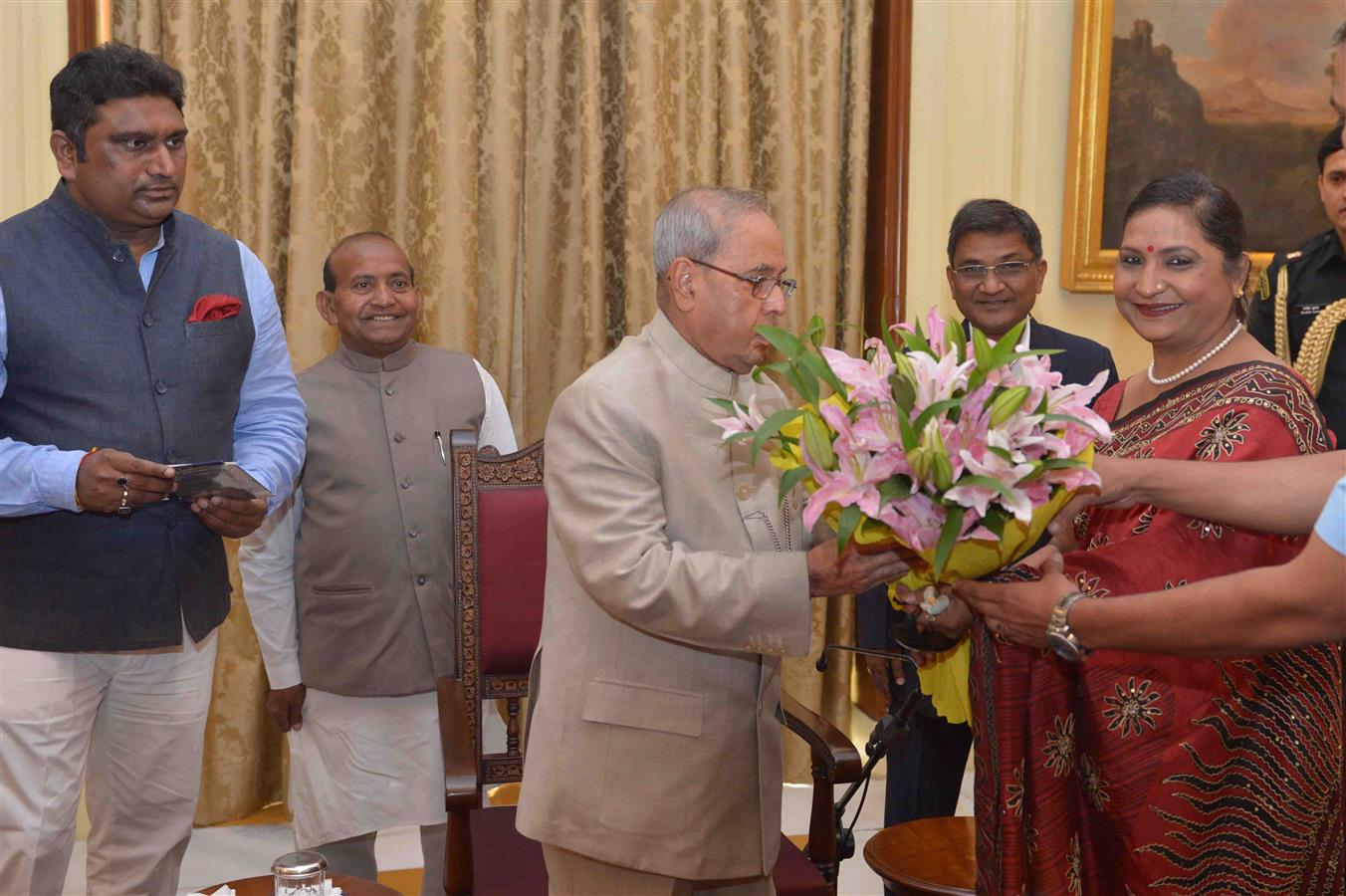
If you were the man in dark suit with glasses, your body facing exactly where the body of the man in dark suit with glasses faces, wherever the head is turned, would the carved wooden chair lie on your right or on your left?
on your right

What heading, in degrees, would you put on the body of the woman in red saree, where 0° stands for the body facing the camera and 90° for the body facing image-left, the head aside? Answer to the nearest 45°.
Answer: approximately 45°

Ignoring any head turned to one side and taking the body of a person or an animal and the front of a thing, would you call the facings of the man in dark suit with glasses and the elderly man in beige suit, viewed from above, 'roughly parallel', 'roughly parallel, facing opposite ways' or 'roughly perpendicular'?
roughly perpendicular

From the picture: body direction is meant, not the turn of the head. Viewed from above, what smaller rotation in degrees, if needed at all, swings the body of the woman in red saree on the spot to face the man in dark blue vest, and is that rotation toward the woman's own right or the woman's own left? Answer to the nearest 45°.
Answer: approximately 45° to the woman's own right

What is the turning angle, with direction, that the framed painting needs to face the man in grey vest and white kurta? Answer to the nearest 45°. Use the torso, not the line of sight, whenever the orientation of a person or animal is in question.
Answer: approximately 45° to its right

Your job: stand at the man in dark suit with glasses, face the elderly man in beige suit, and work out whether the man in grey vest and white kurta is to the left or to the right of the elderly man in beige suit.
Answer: right

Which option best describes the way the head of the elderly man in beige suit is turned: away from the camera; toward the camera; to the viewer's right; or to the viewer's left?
to the viewer's right

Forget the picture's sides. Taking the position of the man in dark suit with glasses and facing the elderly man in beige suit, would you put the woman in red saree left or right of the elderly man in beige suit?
left

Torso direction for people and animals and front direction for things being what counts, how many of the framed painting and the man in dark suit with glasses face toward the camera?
2

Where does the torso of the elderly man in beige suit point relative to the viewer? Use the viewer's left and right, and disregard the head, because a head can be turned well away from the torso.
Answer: facing to the right of the viewer

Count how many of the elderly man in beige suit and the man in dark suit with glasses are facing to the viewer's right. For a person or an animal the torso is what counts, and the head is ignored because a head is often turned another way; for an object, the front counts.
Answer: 1

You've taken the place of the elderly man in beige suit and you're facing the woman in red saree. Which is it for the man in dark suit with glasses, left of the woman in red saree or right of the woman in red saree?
left
